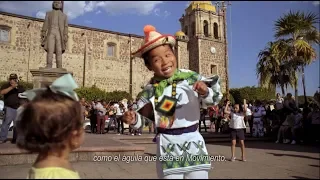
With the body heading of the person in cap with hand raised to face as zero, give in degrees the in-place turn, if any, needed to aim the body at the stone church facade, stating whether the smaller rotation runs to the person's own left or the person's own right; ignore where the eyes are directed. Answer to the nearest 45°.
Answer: approximately 135° to the person's own left

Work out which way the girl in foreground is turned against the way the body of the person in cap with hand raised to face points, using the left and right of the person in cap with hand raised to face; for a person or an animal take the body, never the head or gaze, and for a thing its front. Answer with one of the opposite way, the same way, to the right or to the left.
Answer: the opposite way

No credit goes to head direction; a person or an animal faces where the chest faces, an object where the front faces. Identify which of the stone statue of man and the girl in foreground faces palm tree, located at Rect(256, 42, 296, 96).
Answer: the girl in foreground

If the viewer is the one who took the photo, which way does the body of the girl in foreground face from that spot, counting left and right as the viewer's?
facing away from the viewer and to the right of the viewer

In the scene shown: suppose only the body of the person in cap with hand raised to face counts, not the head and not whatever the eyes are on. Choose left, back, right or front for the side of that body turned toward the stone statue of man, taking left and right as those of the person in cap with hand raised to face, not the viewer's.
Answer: left

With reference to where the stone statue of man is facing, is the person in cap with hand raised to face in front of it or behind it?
in front

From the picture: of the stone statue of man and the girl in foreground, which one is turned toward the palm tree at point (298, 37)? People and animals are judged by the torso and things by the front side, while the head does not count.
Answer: the girl in foreground

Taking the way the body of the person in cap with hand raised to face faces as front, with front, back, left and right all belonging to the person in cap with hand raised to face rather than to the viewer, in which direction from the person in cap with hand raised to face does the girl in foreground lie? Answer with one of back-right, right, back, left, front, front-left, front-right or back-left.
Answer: front-right

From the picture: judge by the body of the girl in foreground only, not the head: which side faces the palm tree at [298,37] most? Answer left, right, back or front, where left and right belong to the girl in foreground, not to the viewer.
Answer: front

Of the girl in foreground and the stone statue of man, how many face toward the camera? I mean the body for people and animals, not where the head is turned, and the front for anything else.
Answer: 1

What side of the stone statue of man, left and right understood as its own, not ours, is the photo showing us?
front

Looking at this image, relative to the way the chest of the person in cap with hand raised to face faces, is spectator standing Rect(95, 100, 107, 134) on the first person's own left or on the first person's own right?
on the first person's own left

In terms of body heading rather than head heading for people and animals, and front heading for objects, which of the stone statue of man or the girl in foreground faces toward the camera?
the stone statue of man
